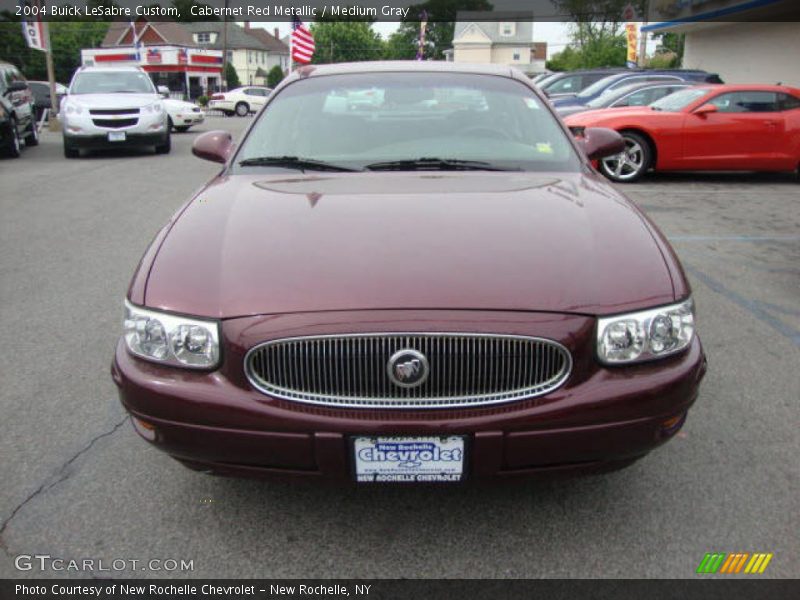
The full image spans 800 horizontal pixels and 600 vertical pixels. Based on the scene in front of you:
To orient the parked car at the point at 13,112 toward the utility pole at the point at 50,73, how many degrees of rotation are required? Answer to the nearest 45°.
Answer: approximately 135° to its left

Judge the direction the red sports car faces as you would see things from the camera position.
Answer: facing to the left of the viewer

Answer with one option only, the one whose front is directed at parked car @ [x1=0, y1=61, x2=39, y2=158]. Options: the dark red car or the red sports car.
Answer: the red sports car

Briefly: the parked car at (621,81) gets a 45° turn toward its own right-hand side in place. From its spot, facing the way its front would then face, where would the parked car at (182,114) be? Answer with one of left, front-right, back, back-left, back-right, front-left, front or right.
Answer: front-left

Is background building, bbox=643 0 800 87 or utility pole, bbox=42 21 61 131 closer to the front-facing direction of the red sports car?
the utility pole

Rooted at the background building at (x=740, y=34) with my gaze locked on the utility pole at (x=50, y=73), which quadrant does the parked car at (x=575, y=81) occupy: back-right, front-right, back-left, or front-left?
front-left

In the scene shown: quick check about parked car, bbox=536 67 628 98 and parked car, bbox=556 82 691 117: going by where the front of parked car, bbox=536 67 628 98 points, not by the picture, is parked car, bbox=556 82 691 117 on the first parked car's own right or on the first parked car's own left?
on the first parked car's own left

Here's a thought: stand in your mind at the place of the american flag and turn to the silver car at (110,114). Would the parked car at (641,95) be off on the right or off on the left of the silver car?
left

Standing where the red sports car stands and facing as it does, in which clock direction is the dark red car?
The dark red car is roughly at 9 o'clock from the red sports car.

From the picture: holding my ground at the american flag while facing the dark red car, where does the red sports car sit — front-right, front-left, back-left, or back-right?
front-left

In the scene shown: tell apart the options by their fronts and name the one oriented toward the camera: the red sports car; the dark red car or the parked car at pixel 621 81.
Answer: the dark red car

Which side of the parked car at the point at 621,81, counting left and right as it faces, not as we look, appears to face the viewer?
left

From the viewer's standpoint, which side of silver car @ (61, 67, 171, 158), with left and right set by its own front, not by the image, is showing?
front

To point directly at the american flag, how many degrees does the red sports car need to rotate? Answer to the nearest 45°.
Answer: approximately 45° to its right

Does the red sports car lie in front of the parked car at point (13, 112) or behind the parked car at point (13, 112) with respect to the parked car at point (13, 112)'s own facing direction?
in front

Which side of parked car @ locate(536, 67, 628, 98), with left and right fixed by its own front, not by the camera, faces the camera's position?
left

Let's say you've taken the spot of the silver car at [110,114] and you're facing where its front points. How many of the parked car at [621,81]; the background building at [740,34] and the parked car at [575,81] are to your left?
3

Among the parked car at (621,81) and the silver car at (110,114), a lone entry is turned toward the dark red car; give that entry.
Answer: the silver car

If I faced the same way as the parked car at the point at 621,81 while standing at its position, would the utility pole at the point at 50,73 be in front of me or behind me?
in front
